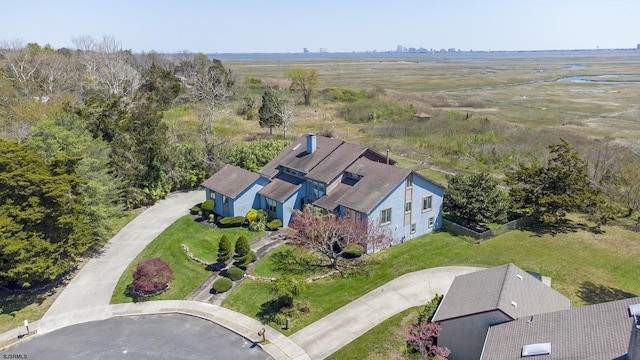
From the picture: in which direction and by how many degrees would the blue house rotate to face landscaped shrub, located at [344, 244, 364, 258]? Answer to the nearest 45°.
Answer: approximately 45° to its left

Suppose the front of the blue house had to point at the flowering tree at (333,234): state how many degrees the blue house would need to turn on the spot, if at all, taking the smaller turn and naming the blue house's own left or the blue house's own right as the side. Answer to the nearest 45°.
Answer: approximately 45° to the blue house's own left

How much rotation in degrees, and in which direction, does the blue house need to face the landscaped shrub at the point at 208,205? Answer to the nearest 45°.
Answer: approximately 45° to its right

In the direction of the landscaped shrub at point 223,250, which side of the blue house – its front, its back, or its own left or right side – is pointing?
front

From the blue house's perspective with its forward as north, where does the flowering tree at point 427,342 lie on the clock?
The flowering tree is roughly at 10 o'clock from the blue house.

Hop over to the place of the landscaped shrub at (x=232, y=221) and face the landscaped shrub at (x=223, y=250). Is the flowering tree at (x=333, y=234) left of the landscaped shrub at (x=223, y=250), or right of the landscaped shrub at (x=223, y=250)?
left

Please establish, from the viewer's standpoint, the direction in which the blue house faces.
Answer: facing the viewer and to the left of the viewer

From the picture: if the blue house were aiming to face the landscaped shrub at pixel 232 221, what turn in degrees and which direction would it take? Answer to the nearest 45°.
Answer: approximately 45° to its right

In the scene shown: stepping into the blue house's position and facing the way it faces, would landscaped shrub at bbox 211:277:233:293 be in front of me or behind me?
in front

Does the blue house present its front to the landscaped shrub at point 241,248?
yes

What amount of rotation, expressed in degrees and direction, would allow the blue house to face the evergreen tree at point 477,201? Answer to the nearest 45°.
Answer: approximately 135° to its left

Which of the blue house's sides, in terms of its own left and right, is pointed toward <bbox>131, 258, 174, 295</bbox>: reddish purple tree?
front

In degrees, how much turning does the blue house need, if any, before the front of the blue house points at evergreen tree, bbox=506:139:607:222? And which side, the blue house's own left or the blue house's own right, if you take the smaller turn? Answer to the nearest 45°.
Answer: approximately 135° to the blue house's own left
